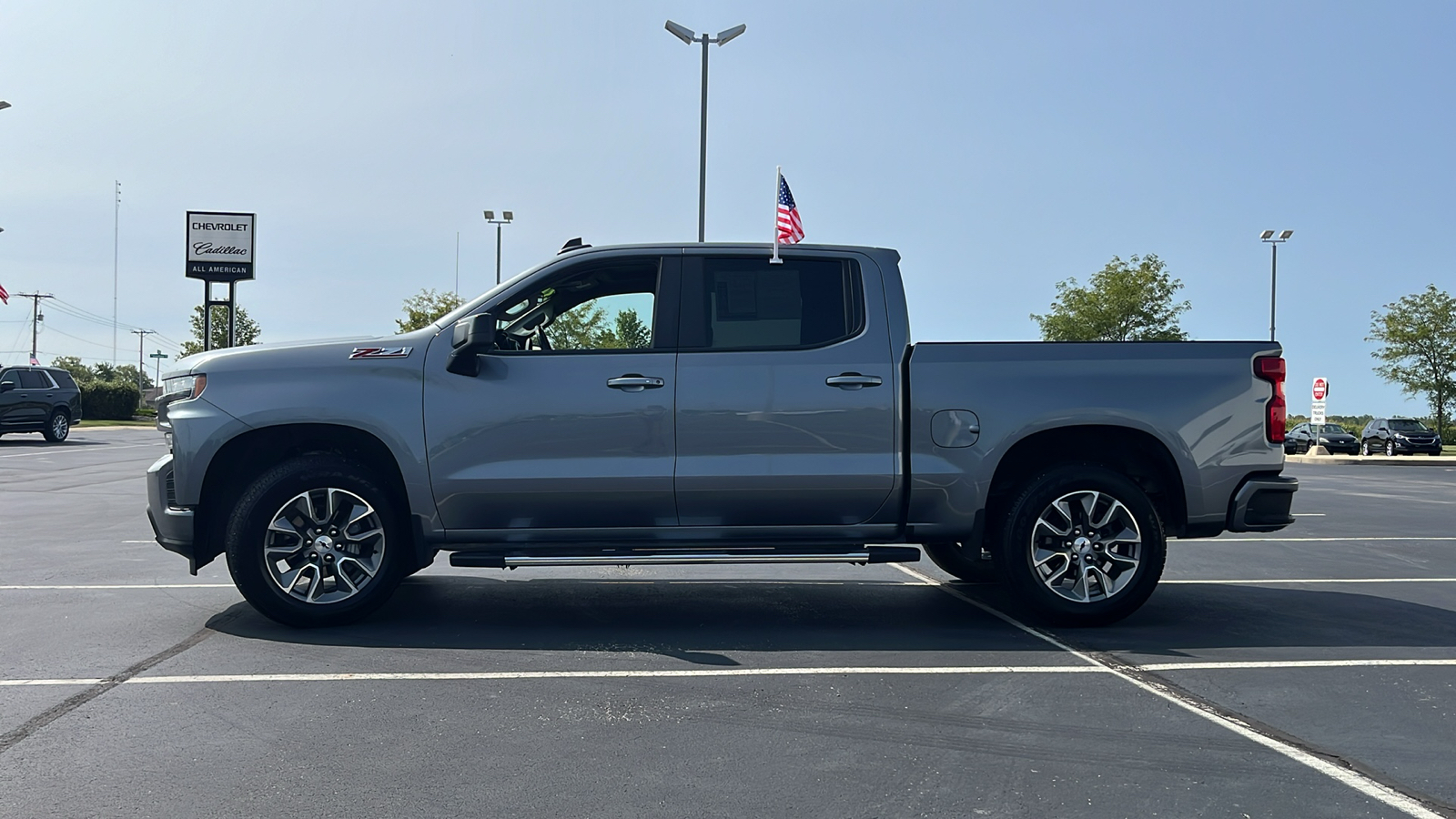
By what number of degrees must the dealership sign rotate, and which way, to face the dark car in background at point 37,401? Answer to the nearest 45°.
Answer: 0° — it already faces it

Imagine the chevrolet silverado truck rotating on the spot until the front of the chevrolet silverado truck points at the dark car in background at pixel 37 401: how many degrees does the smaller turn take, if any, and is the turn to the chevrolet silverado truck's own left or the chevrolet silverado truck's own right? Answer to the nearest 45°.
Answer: approximately 45° to the chevrolet silverado truck's own right

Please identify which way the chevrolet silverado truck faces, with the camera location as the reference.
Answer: facing to the left of the viewer

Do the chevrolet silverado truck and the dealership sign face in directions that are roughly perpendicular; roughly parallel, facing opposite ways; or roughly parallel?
roughly perpendicular

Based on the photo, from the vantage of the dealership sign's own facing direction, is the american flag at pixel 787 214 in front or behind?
in front

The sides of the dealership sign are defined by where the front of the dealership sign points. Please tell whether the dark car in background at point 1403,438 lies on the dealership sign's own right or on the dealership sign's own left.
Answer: on the dealership sign's own left
